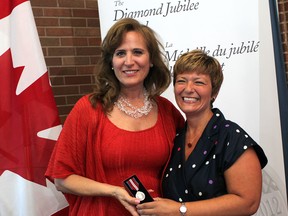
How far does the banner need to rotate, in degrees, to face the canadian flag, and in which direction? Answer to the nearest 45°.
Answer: approximately 90° to its right

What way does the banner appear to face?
toward the camera

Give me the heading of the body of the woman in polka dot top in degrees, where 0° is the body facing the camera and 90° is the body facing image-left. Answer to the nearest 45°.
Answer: approximately 45°

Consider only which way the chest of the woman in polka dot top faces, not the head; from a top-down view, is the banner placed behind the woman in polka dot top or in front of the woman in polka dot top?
behind

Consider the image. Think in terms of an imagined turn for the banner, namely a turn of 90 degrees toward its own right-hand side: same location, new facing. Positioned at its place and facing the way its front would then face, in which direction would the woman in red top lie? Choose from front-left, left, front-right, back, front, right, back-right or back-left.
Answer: front-left

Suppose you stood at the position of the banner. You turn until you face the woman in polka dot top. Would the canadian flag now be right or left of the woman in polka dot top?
right
